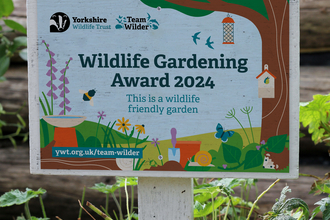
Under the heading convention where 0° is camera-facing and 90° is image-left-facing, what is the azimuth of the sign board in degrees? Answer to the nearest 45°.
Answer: approximately 0°

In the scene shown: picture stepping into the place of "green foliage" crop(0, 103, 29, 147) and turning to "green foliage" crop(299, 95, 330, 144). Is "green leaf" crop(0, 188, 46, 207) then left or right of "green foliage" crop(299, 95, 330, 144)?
right

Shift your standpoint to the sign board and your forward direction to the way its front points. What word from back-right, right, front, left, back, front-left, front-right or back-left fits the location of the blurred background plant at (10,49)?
back-right

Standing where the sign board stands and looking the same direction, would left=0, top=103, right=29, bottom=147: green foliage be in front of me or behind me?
behind
